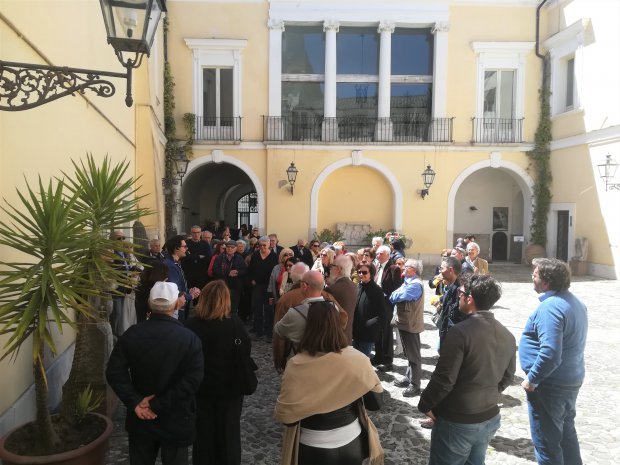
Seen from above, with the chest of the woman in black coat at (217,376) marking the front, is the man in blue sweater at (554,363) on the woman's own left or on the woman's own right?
on the woman's own right

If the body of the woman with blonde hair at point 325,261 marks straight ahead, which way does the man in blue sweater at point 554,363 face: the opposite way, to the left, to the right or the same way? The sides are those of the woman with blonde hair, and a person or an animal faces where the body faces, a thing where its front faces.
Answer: to the right

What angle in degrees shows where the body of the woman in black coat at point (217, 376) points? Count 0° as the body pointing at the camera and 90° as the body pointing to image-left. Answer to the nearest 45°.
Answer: approximately 180°

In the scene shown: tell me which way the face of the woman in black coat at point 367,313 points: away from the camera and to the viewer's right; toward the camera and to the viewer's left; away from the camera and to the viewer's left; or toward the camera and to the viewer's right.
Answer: toward the camera and to the viewer's left

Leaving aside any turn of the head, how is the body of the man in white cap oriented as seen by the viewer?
away from the camera

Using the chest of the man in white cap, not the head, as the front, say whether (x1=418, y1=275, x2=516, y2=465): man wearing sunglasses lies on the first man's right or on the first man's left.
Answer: on the first man's right

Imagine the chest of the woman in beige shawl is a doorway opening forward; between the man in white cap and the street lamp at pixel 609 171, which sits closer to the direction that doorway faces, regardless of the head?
the street lamp

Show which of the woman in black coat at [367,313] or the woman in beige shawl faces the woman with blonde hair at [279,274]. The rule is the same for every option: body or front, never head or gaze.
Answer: the woman in beige shawl

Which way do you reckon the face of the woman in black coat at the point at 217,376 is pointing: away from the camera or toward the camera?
away from the camera

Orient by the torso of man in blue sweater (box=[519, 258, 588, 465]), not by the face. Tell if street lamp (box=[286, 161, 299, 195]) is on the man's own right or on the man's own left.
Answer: on the man's own right

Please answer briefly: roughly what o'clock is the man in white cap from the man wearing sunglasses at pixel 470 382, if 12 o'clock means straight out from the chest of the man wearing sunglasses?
The man in white cap is roughly at 10 o'clock from the man wearing sunglasses.

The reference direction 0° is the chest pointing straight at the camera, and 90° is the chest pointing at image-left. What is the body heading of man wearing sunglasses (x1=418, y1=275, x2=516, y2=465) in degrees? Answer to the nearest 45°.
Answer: approximately 135°

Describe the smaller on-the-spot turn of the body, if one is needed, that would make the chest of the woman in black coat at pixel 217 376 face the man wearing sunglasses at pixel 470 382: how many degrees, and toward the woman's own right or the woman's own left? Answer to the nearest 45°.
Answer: approximately 135° to the woman's own right

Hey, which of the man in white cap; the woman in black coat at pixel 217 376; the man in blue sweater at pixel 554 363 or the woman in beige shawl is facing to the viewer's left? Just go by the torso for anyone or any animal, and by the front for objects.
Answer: the man in blue sweater

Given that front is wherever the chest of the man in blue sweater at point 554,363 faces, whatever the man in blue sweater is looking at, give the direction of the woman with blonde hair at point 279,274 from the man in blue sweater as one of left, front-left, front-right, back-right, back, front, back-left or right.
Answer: front-right

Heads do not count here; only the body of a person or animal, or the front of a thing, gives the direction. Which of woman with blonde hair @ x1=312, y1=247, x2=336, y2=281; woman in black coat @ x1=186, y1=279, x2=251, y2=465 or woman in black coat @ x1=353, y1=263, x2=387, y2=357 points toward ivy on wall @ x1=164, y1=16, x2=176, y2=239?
woman in black coat @ x1=186, y1=279, x2=251, y2=465

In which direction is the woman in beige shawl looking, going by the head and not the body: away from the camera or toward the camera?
away from the camera
